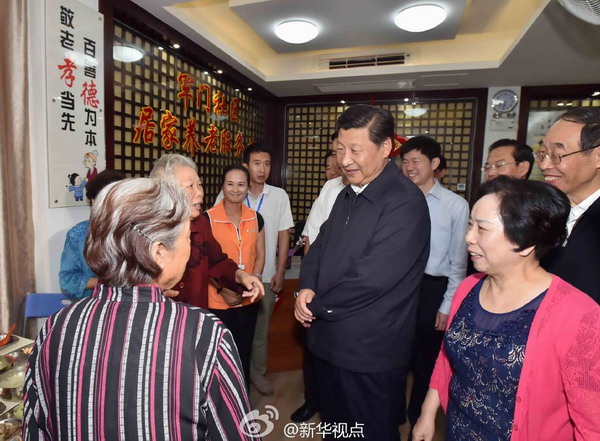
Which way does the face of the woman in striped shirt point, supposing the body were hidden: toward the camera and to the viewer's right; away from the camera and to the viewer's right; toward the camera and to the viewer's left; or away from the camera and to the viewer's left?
away from the camera and to the viewer's right

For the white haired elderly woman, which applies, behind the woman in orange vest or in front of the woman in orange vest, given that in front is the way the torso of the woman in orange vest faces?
in front

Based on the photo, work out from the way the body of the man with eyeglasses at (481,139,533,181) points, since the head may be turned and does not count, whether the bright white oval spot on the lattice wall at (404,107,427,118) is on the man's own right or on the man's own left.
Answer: on the man's own right

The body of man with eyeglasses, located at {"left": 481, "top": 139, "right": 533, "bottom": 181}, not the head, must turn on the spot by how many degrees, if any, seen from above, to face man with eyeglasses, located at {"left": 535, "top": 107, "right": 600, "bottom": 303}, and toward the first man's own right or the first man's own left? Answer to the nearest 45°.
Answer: approximately 45° to the first man's own left

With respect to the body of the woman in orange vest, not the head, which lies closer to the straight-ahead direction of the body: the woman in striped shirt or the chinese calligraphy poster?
the woman in striped shirt

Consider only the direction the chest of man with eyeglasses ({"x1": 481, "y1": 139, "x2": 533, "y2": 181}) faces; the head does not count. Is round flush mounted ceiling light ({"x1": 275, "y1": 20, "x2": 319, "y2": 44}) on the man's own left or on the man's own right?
on the man's own right

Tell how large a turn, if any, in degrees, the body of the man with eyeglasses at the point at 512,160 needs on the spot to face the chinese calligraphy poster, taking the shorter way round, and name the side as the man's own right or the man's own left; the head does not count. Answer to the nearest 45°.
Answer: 0° — they already face it

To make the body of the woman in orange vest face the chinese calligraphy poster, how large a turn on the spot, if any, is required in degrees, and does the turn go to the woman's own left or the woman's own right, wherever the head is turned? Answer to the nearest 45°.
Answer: approximately 90° to the woman's own right

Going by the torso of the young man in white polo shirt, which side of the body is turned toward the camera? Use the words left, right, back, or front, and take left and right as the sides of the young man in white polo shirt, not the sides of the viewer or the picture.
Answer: front

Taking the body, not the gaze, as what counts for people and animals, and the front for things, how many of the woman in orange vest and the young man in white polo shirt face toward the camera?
2

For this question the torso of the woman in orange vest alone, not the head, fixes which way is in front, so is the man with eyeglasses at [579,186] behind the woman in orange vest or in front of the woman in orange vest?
in front

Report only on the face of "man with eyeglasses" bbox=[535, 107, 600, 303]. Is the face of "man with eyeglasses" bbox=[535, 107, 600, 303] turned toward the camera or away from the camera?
toward the camera

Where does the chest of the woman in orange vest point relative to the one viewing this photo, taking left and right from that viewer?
facing the viewer

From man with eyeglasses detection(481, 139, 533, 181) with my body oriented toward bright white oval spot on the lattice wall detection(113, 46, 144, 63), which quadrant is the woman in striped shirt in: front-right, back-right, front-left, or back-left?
front-left

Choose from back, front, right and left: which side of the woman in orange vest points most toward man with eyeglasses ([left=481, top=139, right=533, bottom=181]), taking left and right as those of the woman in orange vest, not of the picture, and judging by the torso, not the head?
left

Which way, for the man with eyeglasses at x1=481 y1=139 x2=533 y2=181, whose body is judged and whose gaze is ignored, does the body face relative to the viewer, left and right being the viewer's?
facing the viewer and to the left of the viewer
